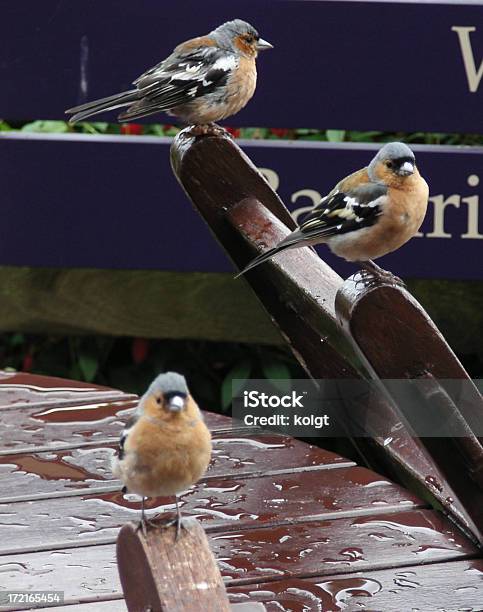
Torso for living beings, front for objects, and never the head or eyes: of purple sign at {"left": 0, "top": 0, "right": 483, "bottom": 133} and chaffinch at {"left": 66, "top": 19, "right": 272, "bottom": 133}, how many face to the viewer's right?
1

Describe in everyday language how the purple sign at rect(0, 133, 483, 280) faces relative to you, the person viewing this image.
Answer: facing the viewer

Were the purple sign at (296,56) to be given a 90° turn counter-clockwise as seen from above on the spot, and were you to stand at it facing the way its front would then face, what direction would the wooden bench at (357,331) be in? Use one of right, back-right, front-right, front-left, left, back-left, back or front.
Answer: right

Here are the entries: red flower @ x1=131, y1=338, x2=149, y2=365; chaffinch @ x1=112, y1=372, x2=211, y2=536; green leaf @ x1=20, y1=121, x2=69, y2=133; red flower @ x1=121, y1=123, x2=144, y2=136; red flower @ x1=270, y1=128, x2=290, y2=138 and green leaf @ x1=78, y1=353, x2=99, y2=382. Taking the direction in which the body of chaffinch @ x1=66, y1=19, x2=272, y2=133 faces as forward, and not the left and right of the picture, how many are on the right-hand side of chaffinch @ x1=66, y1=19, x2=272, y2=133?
1

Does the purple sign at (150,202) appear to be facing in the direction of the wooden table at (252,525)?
yes

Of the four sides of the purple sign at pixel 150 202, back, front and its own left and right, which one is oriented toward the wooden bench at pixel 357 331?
front

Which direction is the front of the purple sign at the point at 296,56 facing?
toward the camera

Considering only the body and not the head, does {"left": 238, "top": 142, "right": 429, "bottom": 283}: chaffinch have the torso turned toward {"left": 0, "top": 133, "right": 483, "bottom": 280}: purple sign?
no

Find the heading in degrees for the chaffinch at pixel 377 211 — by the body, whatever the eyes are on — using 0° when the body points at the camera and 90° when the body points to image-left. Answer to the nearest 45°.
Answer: approximately 315°

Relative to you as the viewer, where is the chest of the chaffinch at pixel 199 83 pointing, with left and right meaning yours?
facing to the right of the viewer

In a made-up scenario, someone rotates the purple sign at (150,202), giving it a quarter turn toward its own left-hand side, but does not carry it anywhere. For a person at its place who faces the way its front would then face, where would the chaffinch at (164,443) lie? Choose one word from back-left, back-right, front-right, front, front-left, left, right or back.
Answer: right

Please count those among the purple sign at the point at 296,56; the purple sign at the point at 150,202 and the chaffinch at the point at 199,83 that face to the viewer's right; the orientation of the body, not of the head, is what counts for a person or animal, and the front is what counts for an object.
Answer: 1

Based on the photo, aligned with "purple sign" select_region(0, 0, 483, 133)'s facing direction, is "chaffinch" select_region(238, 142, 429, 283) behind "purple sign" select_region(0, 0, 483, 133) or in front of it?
in front

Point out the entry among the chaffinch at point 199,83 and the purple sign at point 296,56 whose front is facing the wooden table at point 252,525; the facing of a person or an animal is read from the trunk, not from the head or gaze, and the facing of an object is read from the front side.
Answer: the purple sign

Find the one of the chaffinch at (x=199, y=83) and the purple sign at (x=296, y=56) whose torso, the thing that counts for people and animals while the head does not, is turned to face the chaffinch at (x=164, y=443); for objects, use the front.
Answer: the purple sign
